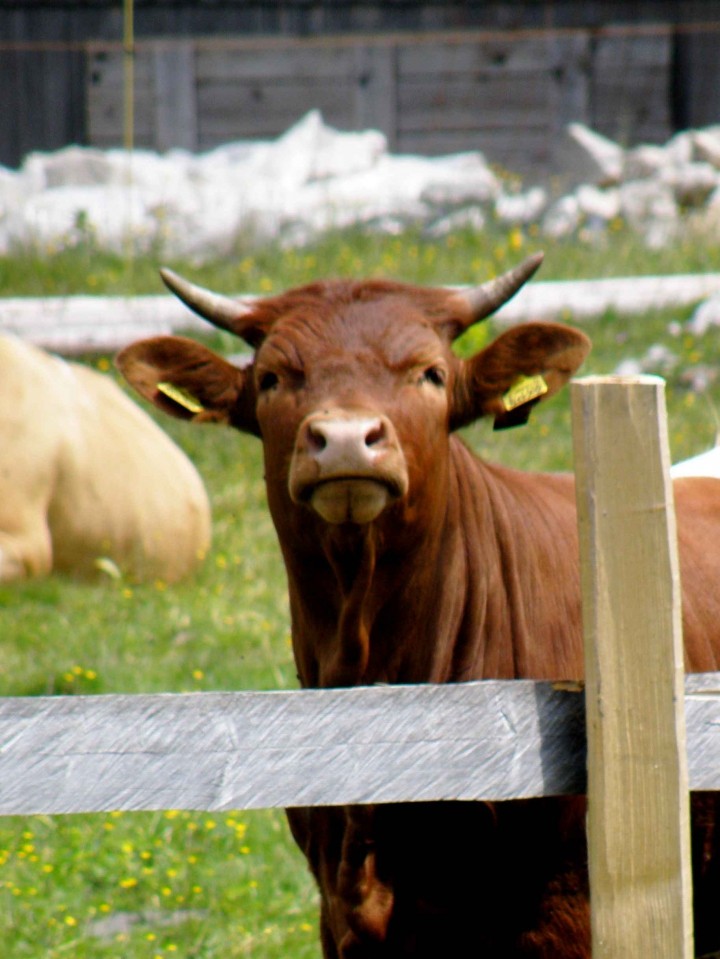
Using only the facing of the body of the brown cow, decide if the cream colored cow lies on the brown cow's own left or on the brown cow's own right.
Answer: on the brown cow's own right

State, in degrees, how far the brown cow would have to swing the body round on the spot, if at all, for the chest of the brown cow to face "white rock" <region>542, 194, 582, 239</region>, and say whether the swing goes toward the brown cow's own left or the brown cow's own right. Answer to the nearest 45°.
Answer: approximately 135° to the brown cow's own right

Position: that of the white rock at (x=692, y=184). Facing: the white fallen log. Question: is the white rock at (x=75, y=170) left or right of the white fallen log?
right

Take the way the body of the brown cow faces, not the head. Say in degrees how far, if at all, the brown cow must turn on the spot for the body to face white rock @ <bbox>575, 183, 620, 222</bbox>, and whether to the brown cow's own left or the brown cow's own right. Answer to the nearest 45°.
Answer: approximately 135° to the brown cow's own right

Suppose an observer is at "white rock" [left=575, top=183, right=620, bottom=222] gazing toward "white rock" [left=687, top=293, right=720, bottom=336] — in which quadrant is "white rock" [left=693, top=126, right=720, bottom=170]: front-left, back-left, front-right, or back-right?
back-left

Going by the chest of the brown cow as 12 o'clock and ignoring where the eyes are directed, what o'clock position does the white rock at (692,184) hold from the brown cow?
The white rock is roughly at 5 o'clock from the brown cow.

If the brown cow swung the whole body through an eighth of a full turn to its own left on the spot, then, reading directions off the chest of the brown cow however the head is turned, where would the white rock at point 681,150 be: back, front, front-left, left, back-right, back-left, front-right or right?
back

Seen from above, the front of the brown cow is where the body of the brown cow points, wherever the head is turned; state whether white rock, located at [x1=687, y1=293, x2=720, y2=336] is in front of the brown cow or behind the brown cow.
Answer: behind

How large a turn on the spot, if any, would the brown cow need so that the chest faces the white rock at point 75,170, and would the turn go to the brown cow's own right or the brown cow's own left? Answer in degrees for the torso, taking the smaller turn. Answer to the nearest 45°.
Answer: approximately 135° to the brown cow's own right

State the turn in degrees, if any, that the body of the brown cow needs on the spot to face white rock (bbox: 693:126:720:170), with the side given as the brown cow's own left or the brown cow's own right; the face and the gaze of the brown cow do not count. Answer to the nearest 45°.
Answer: approximately 135° to the brown cow's own right

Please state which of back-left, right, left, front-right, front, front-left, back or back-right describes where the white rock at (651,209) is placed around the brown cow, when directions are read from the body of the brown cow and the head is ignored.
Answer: back-right

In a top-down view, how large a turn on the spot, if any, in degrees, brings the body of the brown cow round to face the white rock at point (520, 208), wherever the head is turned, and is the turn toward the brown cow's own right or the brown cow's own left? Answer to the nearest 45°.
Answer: approximately 135° to the brown cow's own right
